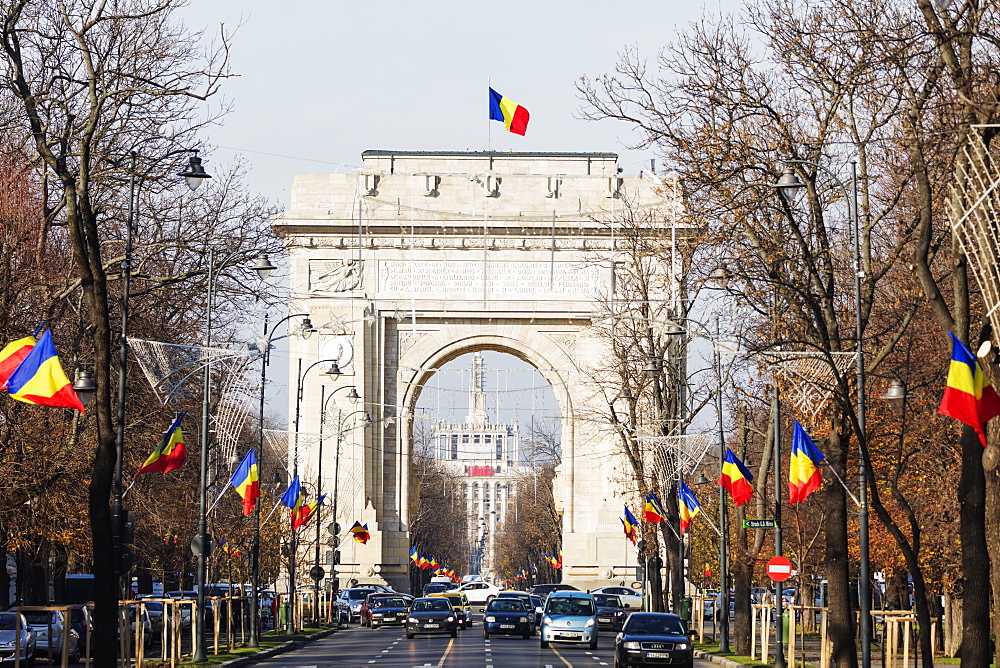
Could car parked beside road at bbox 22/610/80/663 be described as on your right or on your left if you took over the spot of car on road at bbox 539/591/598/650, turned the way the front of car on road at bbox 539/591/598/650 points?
on your right

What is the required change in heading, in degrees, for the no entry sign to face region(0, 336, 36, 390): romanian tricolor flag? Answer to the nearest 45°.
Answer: approximately 45° to its right

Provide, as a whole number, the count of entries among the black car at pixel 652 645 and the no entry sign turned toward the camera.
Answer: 2

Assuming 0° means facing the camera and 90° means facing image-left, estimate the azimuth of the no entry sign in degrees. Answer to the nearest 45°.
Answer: approximately 0°

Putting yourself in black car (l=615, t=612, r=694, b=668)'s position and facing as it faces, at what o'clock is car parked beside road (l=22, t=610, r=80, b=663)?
The car parked beside road is roughly at 4 o'clock from the black car.

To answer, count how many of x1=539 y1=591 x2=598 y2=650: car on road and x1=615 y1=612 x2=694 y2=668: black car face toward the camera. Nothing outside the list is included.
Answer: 2

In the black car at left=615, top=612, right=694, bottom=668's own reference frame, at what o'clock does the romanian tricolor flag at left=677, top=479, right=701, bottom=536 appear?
The romanian tricolor flag is roughly at 6 o'clock from the black car.

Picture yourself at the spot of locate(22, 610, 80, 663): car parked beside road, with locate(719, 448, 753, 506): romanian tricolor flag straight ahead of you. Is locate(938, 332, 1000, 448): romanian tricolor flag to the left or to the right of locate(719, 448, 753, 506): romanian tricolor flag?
right
